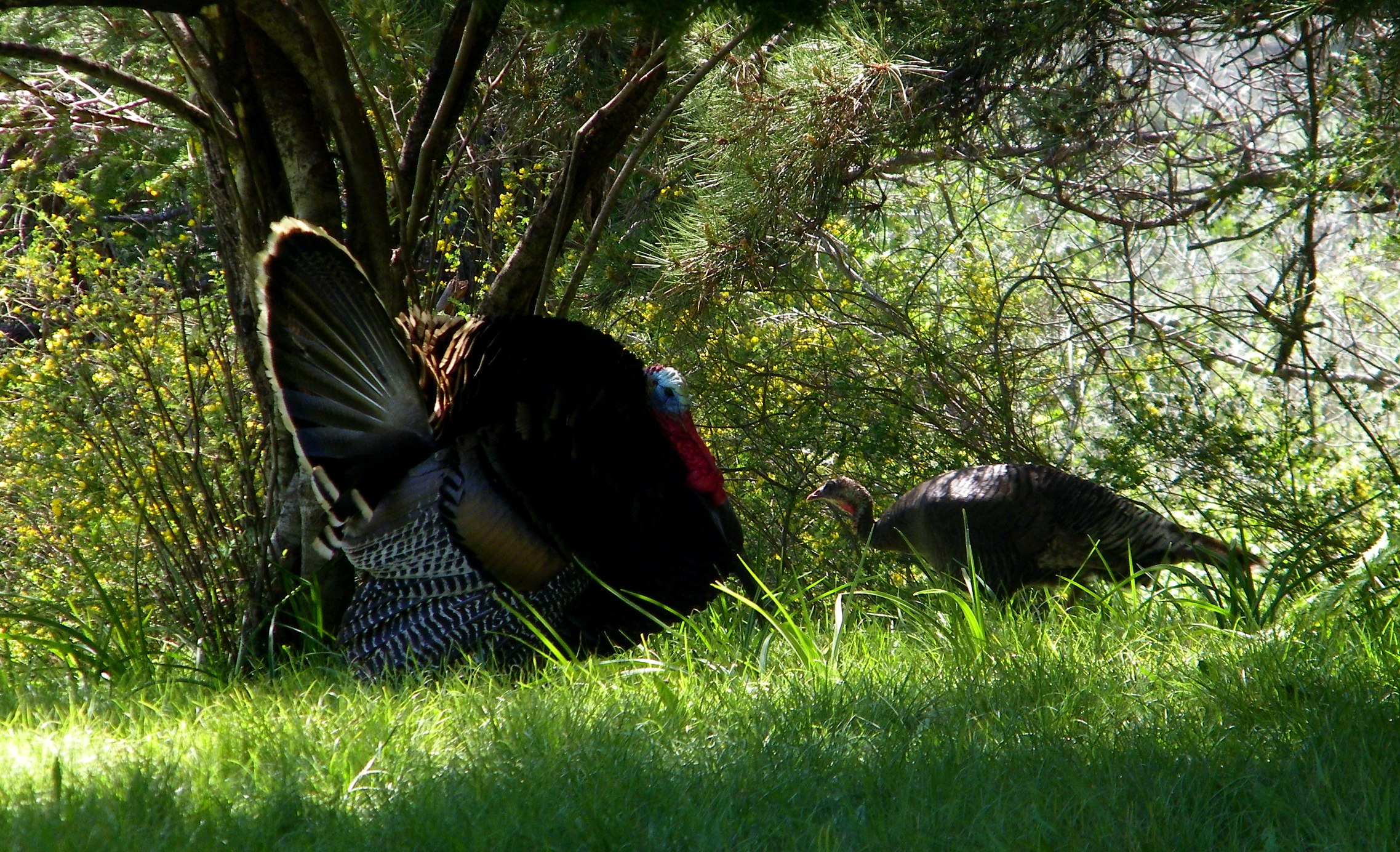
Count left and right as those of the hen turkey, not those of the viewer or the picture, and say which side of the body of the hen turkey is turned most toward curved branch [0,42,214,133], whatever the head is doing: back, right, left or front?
front

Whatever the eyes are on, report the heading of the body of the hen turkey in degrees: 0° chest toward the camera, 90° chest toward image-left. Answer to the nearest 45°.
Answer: approximately 90°

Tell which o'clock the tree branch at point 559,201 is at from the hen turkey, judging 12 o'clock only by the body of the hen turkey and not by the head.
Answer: The tree branch is roughly at 12 o'clock from the hen turkey.

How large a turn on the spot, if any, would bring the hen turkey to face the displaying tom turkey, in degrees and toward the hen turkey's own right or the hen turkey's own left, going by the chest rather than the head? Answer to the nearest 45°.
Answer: approximately 45° to the hen turkey's own left

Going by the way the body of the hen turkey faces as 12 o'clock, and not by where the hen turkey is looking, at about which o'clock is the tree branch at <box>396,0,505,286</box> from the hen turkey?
The tree branch is roughly at 12 o'clock from the hen turkey.

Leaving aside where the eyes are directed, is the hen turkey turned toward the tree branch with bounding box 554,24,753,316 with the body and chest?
yes
